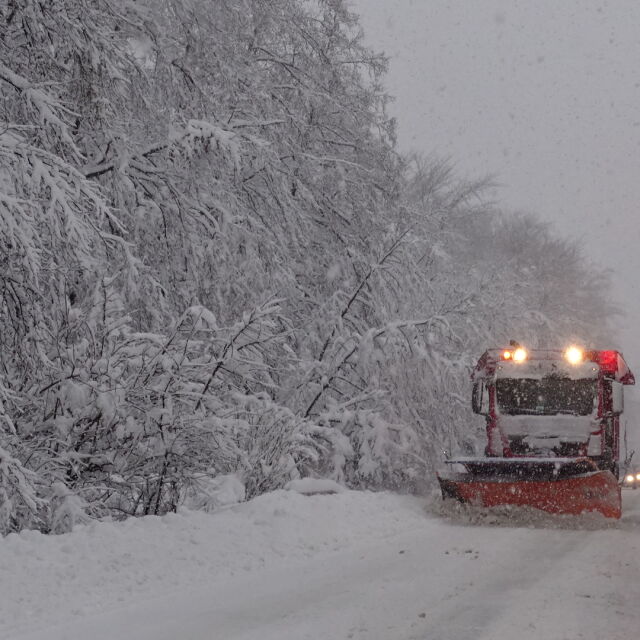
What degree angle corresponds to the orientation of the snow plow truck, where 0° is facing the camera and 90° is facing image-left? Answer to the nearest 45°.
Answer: approximately 0°
